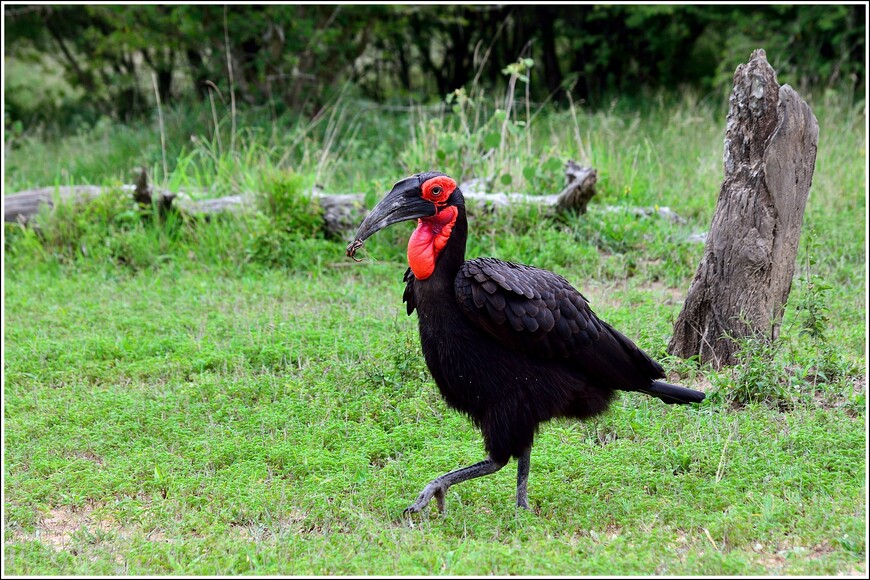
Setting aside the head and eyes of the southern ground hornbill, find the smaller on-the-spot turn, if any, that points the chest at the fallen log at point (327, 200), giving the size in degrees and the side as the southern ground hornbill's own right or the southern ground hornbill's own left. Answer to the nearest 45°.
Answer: approximately 90° to the southern ground hornbill's own right

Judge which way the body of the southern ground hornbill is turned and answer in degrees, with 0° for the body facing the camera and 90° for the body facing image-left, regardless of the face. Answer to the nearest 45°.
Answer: approximately 90°

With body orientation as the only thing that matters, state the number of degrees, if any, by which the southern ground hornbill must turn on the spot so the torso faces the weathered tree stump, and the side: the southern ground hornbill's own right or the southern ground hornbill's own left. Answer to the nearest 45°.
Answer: approximately 135° to the southern ground hornbill's own right

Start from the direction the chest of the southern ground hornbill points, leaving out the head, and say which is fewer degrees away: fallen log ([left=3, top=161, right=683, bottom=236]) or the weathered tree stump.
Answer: the fallen log
